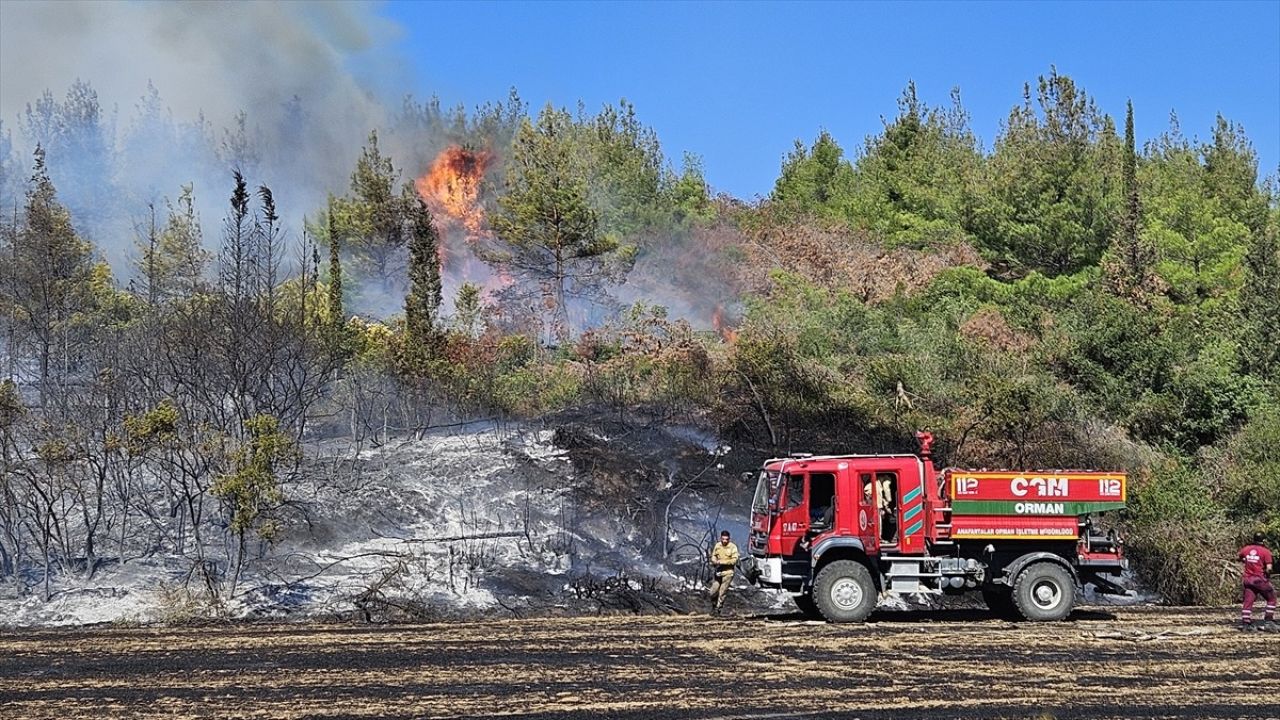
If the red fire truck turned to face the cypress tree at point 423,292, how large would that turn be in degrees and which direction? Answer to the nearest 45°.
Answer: approximately 45° to its right

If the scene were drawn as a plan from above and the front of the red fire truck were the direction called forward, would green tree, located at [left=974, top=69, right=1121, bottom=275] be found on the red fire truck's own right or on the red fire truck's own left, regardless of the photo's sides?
on the red fire truck's own right

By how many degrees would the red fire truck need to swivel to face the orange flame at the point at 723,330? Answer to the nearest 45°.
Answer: approximately 90° to its right

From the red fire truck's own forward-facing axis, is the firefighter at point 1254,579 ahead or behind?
behind

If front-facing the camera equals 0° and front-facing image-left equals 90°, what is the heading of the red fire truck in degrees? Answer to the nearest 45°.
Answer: approximately 90°

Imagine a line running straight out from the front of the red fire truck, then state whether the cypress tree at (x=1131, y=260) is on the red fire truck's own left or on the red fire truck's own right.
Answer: on the red fire truck's own right

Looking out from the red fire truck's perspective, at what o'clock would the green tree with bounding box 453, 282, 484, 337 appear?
The green tree is roughly at 2 o'clock from the red fire truck.
